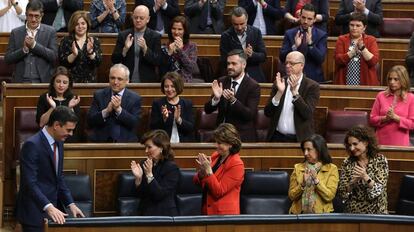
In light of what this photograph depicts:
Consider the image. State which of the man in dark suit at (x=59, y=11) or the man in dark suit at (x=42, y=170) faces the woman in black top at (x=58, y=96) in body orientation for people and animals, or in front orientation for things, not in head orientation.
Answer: the man in dark suit at (x=59, y=11)

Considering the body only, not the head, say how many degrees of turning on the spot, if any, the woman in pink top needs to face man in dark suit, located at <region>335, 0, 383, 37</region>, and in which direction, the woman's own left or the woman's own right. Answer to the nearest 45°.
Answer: approximately 135° to the woman's own right

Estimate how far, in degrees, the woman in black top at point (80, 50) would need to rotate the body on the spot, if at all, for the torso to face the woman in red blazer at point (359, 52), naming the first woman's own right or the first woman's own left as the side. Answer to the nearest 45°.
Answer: approximately 90° to the first woman's own left

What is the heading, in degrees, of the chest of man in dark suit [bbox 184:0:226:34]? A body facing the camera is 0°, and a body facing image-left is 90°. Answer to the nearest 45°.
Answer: approximately 0°
